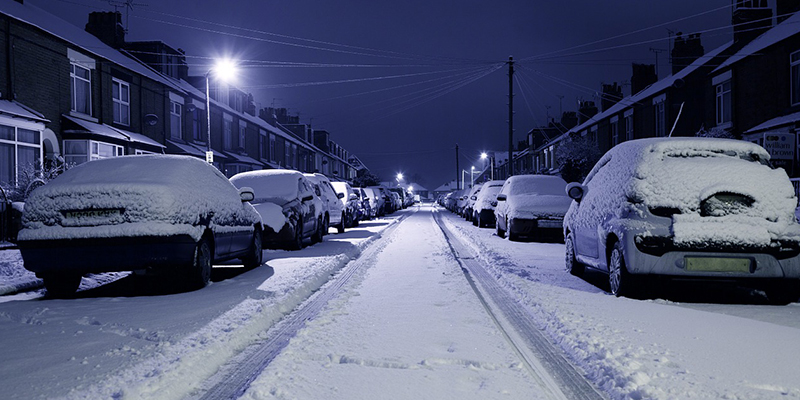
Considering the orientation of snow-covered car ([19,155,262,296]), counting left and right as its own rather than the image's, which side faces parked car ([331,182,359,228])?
front

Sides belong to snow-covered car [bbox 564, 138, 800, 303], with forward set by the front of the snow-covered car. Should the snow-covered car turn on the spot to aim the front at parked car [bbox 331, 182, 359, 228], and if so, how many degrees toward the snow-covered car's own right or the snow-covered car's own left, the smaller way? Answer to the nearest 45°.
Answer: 0° — it already faces it

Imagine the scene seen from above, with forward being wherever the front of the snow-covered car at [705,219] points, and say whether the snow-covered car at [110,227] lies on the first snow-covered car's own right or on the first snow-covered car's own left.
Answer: on the first snow-covered car's own left

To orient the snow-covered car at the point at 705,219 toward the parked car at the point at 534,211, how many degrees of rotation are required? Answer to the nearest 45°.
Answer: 0° — it already faces it

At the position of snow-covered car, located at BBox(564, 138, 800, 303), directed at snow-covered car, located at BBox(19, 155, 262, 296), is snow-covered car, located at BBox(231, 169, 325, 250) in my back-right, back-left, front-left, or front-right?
front-right

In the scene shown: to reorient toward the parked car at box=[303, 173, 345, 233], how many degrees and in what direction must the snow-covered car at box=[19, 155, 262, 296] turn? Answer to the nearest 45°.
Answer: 0° — it already faces it

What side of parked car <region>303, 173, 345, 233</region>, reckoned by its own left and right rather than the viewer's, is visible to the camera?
back

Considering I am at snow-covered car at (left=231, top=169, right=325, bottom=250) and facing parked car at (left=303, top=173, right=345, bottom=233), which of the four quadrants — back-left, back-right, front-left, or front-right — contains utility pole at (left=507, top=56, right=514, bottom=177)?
front-right
